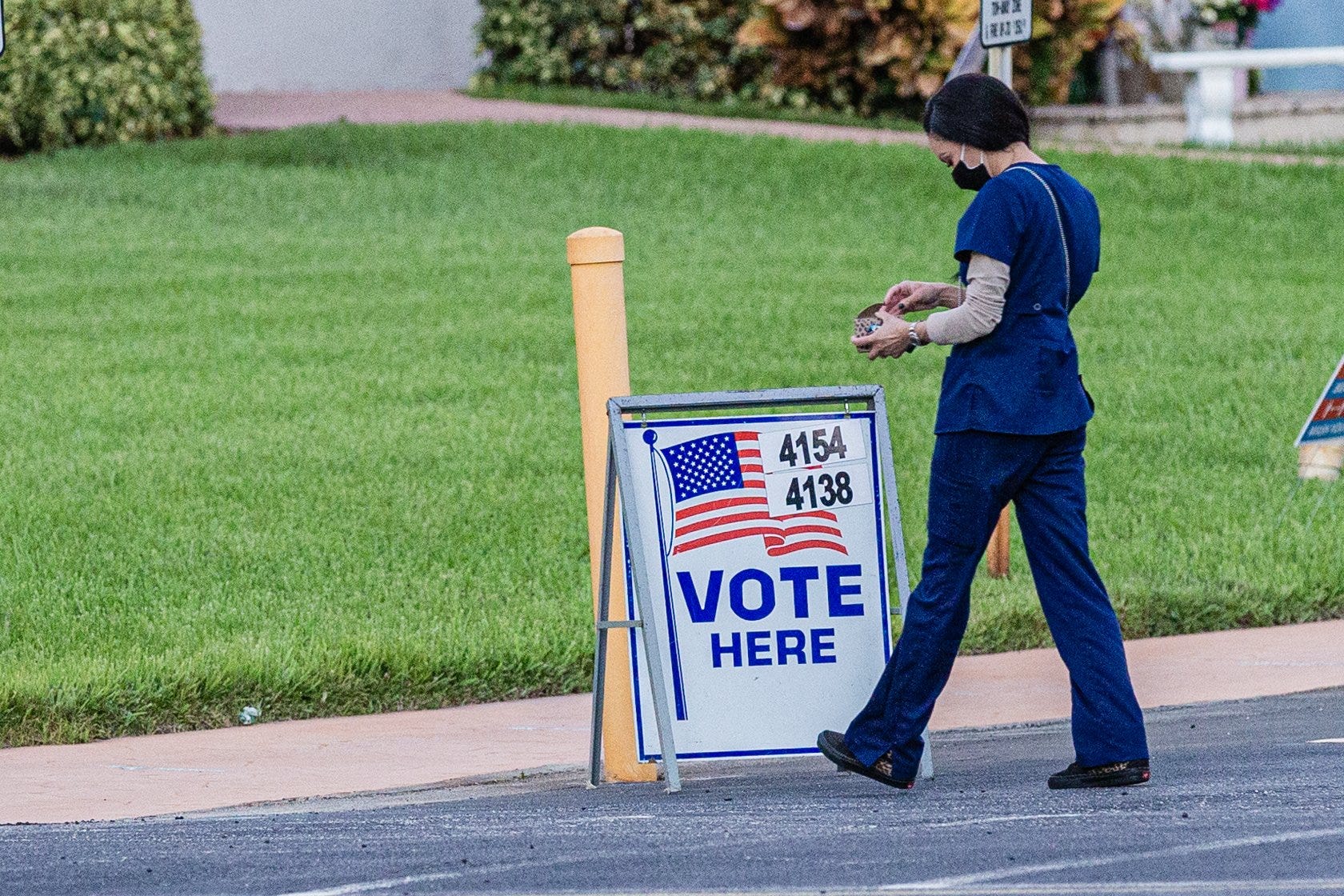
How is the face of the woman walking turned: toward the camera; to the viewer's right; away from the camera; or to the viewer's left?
to the viewer's left

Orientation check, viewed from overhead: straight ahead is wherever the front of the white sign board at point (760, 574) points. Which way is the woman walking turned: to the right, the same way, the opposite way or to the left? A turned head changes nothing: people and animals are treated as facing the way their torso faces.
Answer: to the right

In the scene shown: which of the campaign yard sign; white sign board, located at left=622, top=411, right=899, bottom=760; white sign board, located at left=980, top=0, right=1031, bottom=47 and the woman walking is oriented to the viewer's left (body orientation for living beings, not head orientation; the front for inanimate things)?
the woman walking

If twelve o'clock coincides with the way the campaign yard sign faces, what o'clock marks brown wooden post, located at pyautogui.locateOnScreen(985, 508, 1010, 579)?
The brown wooden post is roughly at 2 o'clock from the campaign yard sign.

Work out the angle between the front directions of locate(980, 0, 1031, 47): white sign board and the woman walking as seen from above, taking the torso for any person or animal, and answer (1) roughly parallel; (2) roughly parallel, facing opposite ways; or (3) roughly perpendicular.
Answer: roughly perpendicular

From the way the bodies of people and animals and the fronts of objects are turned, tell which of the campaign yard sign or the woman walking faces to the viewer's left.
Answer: the woman walking

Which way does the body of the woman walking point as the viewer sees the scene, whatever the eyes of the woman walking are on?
to the viewer's left

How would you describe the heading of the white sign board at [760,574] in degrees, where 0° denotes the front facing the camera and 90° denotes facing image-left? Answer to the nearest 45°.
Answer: approximately 0°

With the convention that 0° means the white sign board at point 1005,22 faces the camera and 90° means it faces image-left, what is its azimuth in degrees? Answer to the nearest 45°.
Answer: approximately 0°
